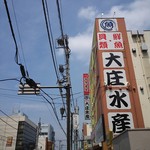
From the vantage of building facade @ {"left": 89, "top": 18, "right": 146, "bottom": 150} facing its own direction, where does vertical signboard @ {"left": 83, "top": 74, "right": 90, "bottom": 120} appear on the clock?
The vertical signboard is roughly at 5 o'clock from the building facade.

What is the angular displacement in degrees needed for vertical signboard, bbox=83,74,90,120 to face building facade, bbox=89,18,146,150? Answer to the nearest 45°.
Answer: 0° — it already faces it

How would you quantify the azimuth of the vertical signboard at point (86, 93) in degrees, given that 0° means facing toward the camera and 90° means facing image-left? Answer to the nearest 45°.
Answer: approximately 0°

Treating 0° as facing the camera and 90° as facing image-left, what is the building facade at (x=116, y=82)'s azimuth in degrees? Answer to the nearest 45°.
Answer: approximately 0°
